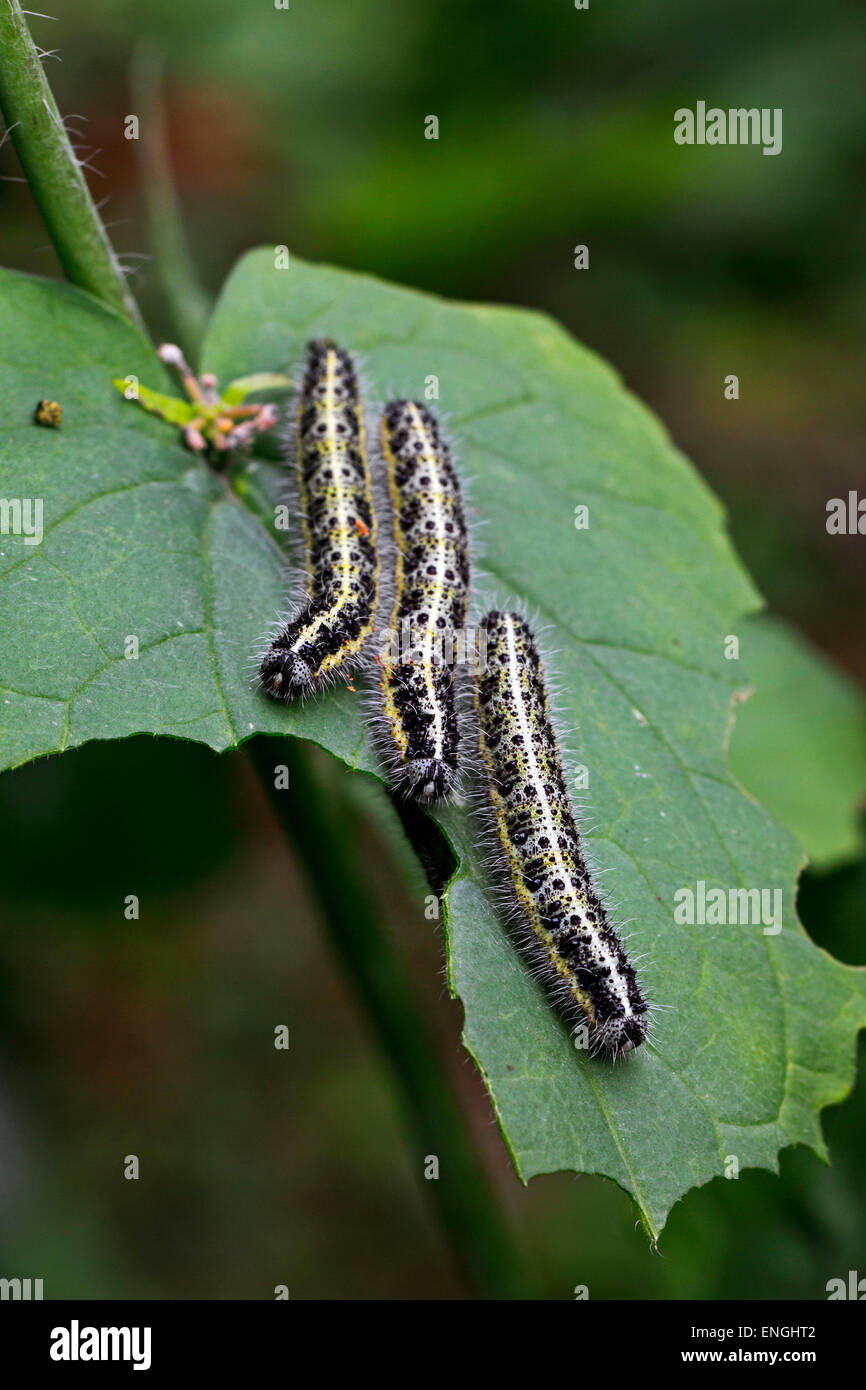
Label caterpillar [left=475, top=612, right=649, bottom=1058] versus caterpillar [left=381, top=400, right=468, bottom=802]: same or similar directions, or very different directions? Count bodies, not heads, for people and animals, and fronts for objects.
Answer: same or similar directions

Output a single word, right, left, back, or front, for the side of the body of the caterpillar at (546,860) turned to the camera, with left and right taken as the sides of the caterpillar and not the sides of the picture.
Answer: front

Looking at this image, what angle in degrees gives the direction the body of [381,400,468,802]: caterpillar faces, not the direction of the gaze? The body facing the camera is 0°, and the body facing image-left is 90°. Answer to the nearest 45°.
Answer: approximately 0°

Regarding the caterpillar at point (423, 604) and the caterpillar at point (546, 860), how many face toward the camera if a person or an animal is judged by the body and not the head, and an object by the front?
2

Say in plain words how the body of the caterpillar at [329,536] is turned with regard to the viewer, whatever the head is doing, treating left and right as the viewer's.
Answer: facing the viewer and to the left of the viewer
